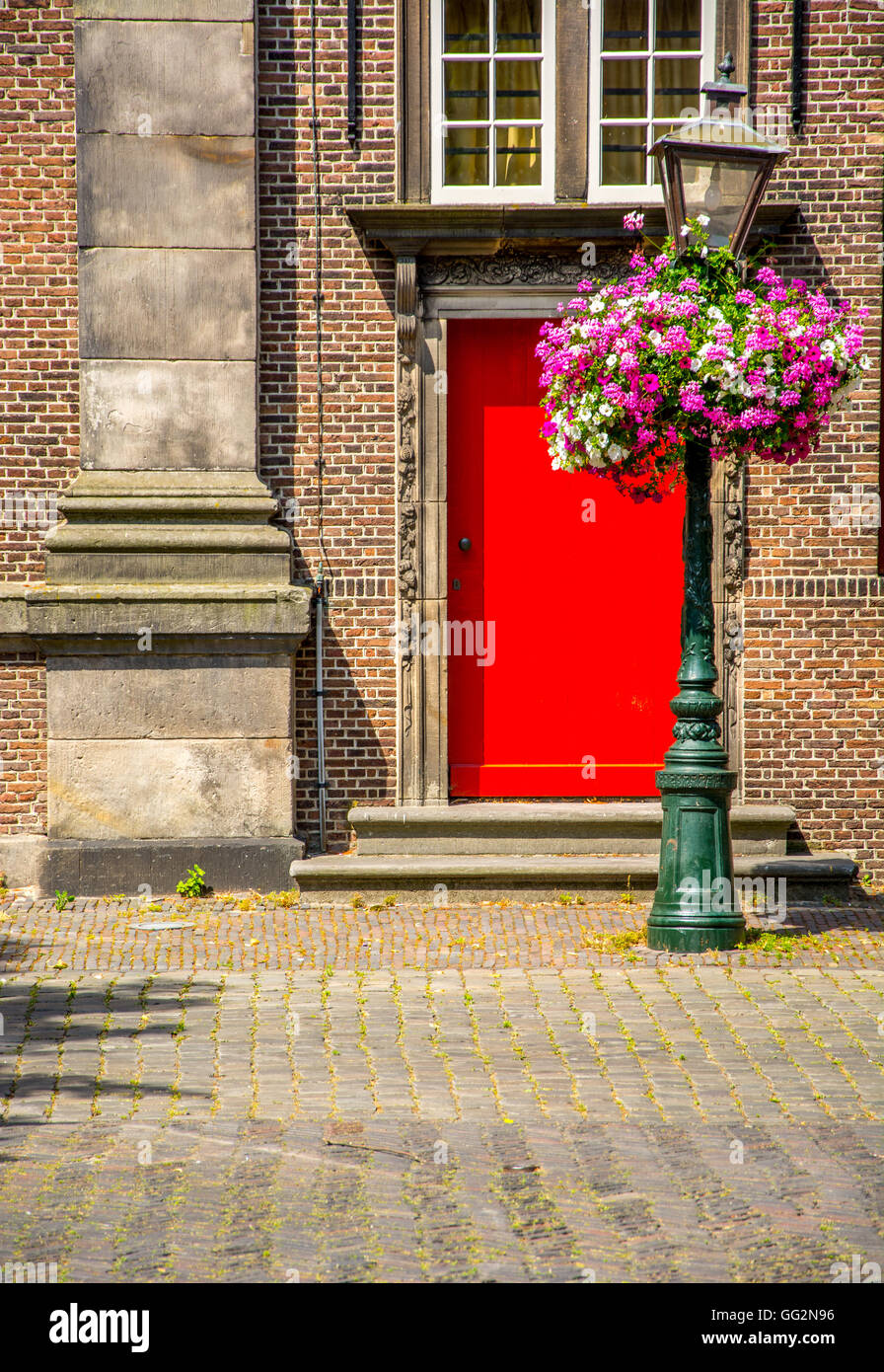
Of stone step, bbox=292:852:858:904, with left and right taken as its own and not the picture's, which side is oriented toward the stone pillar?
right

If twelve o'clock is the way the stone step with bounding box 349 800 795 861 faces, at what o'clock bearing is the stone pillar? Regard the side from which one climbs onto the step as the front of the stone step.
The stone pillar is roughly at 3 o'clock from the stone step.

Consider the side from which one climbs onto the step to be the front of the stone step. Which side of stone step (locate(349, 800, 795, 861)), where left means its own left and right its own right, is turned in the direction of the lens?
front

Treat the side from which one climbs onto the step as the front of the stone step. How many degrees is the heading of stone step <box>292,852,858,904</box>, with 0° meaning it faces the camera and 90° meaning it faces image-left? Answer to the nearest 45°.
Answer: approximately 0°
